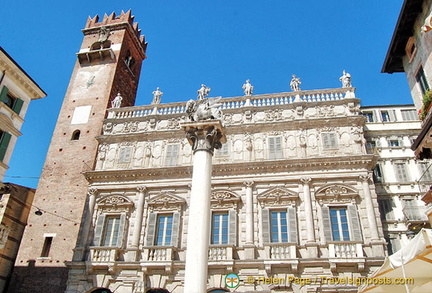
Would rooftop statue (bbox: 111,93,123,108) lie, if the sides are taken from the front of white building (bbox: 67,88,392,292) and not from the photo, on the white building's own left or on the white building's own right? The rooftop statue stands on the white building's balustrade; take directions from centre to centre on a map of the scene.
on the white building's own right

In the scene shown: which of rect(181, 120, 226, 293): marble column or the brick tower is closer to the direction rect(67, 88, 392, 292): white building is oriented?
the marble column

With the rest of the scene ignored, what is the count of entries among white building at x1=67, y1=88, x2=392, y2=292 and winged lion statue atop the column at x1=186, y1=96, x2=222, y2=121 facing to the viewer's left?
1

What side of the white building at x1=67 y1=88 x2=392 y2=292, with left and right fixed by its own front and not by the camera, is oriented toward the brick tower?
right

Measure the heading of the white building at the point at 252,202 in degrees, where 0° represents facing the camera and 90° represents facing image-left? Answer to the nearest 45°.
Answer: approximately 0°

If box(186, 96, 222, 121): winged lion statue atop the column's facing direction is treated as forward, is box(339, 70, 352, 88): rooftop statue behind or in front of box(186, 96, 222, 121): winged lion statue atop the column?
behind

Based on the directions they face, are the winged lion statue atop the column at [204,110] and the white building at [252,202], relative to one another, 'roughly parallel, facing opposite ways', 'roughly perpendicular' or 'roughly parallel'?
roughly perpendicular

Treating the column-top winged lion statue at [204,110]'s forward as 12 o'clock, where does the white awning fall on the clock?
The white awning is roughly at 8 o'clock from the column-top winged lion statue.

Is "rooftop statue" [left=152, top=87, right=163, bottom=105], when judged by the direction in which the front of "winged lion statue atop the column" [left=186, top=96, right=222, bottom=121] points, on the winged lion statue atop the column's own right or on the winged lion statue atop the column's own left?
on the winged lion statue atop the column's own right

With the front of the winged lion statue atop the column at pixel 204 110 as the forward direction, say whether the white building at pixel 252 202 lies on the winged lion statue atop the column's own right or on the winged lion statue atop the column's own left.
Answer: on the winged lion statue atop the column's own right

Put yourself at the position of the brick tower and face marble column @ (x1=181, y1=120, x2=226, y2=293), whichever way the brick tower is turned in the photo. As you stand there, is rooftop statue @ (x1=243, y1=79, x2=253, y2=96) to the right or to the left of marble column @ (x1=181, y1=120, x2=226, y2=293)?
left

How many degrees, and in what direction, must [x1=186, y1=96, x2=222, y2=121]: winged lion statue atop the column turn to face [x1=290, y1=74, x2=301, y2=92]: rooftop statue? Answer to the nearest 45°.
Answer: approximately 135° to its right

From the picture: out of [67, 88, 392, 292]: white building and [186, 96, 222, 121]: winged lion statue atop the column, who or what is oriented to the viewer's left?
the winged lion statue atop the column

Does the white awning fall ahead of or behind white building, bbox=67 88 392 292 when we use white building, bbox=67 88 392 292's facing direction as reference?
ahead
